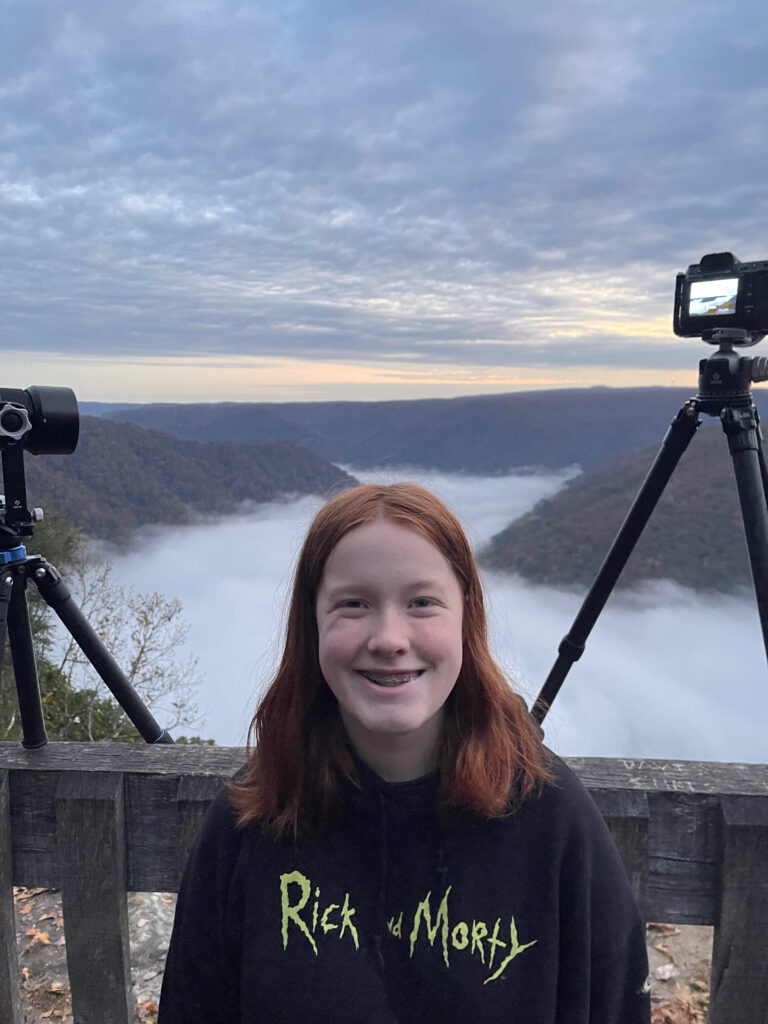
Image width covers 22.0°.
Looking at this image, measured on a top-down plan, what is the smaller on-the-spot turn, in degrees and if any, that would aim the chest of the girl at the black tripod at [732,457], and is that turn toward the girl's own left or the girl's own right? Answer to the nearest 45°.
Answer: approximately 135° to the girl's own left

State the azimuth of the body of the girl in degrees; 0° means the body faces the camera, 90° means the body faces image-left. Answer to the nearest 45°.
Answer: approximately 0°

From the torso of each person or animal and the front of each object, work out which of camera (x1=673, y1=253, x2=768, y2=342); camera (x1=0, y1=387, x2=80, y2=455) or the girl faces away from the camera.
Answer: camera (x1=673, y1=253, x2=768, y2=342)

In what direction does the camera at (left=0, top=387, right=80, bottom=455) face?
to the viewer's right

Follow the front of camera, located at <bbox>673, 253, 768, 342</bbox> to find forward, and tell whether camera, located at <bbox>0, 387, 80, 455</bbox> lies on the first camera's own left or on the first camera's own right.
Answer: on the first camera's own left

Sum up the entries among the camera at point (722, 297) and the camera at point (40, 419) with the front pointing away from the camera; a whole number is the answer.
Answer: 1

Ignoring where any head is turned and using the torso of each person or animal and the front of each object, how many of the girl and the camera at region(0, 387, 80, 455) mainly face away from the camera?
0

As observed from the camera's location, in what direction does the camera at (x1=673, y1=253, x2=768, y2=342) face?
facing away from the viewer
